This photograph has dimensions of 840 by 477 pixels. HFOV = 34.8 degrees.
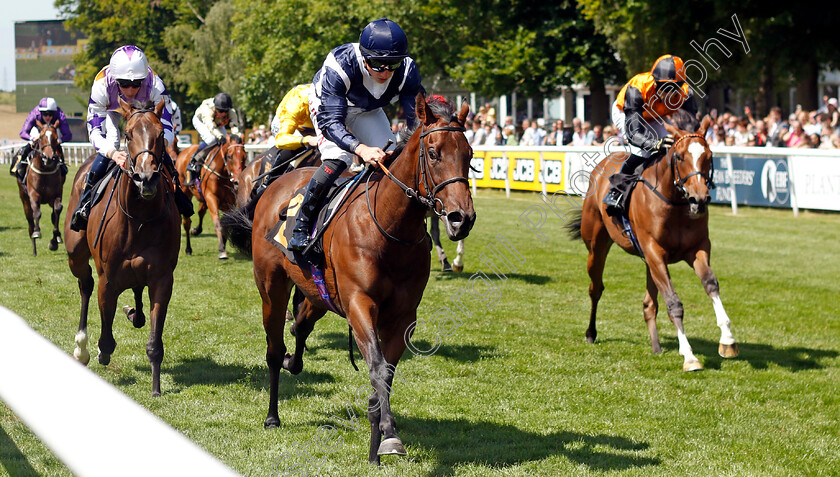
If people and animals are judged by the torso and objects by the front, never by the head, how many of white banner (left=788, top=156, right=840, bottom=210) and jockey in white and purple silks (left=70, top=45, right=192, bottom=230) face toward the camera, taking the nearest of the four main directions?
2

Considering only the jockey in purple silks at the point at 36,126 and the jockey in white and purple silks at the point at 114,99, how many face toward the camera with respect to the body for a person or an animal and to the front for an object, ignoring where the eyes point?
2

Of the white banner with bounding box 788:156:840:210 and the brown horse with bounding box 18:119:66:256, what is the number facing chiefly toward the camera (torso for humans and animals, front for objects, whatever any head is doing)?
2

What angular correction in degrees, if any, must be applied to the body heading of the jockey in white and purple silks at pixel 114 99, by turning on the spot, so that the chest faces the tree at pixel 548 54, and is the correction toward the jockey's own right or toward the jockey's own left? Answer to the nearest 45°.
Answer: approximately 135° to the jockey's own left

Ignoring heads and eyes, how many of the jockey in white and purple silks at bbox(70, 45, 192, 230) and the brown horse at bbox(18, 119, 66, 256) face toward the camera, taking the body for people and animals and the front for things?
2

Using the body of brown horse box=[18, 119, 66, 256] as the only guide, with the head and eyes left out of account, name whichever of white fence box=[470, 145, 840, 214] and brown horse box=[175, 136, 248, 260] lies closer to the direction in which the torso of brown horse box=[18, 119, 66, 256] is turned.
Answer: the brown horse

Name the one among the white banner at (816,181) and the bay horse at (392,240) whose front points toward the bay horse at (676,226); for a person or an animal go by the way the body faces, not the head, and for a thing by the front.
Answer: the white banner

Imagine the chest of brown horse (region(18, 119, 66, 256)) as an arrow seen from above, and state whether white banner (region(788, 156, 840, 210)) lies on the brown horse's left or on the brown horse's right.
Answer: on the brown horse's left

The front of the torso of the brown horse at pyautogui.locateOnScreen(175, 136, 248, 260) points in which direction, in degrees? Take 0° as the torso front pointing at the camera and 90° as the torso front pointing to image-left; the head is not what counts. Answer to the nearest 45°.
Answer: approximately 315°

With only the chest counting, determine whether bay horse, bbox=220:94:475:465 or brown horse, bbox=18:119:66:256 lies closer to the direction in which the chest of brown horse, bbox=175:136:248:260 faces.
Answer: the bay horse
